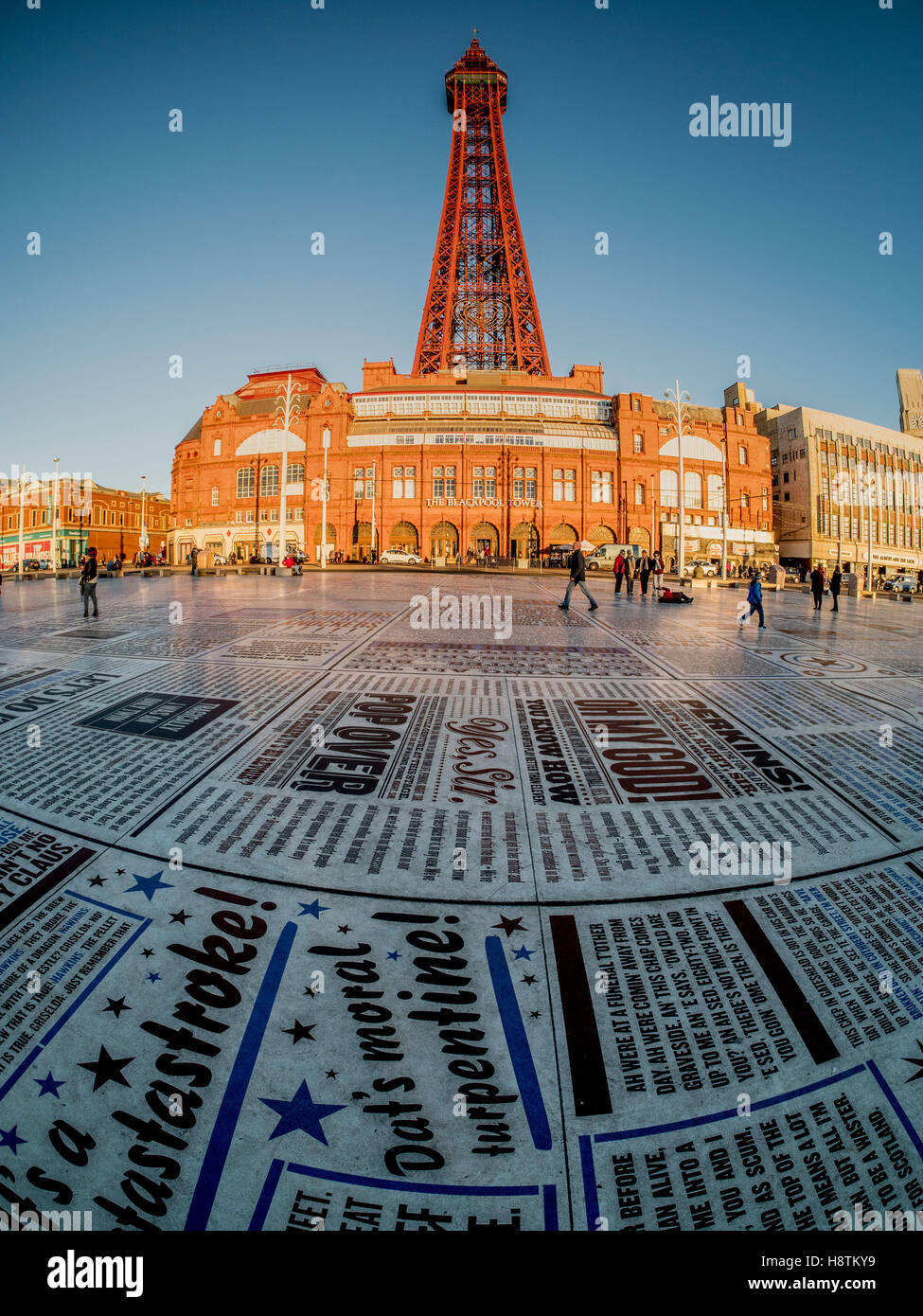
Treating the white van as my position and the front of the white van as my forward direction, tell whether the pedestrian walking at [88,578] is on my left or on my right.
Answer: on my left

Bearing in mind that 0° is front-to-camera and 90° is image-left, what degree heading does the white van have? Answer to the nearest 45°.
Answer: approximately 90°
